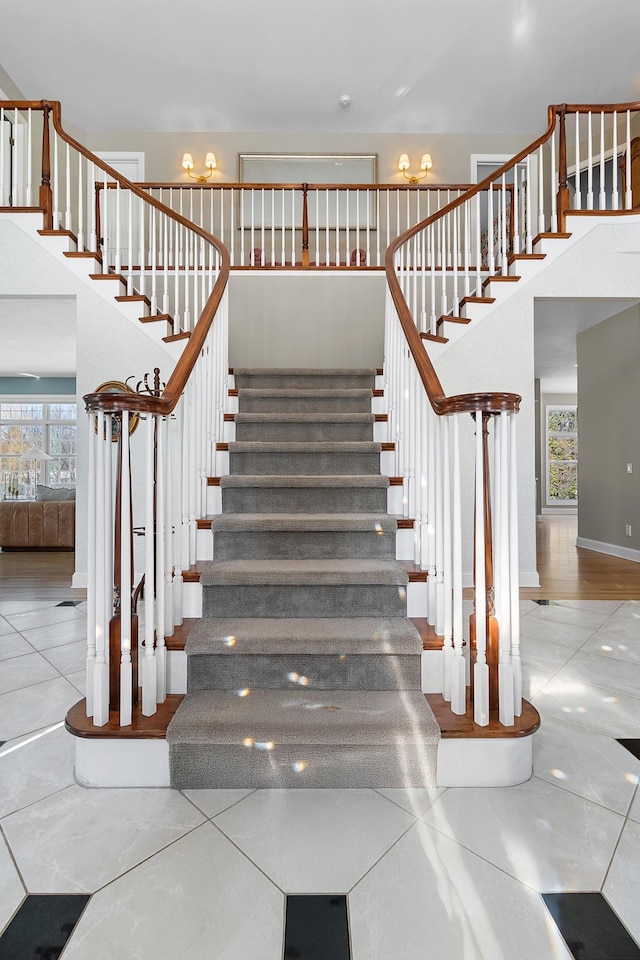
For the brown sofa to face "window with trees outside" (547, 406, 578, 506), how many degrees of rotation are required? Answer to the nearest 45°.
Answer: approximately 90° to its right

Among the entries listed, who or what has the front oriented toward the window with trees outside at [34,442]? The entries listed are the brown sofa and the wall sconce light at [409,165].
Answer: the brown sofa

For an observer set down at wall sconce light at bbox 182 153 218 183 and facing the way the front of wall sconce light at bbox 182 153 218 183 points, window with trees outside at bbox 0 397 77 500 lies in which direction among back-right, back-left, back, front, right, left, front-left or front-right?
back-right

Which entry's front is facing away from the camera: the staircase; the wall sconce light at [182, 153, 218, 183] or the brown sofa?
the brown sofa

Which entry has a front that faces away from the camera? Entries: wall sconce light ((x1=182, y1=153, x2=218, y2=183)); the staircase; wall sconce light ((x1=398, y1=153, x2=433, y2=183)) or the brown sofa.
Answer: the brown sofa

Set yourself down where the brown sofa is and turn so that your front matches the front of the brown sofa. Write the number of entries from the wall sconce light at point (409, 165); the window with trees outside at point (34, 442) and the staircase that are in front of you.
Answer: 1

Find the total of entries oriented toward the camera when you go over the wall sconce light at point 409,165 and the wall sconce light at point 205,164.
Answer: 2

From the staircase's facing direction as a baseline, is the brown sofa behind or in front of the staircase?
behind

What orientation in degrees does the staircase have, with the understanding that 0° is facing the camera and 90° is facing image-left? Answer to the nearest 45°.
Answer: approximately 0°

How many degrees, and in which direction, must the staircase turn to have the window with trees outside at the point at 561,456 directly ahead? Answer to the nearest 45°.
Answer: approximately 135° to its left
